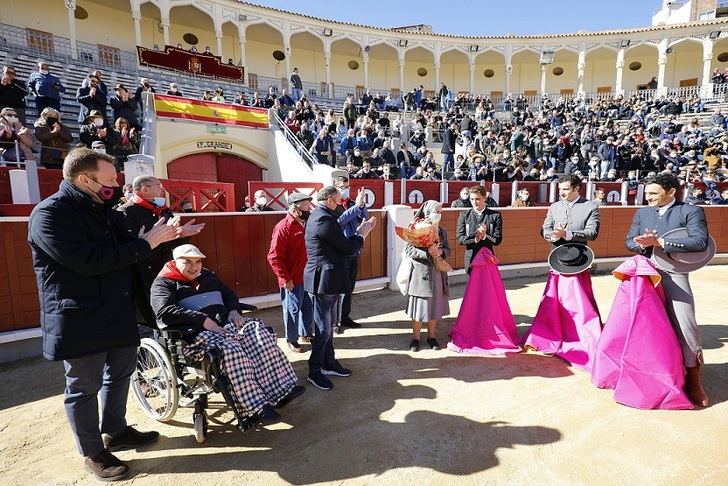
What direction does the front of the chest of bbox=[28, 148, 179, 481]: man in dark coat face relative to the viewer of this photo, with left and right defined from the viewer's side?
facing to the right of the viewer

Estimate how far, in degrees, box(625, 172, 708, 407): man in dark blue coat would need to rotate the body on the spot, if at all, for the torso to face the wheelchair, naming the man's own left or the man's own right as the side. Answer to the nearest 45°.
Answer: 0° — they already face it

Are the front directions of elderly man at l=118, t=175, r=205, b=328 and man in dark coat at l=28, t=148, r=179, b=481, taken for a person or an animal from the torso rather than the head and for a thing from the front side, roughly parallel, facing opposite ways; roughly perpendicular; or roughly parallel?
roughly parallel

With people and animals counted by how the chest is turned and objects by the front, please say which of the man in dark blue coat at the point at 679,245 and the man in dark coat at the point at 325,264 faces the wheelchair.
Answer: the man in dark blue coat

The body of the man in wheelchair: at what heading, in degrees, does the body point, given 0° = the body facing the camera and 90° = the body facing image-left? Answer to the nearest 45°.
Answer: approximately 315°

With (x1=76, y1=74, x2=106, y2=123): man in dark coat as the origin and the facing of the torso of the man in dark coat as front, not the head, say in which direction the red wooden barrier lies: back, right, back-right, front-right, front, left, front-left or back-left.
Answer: front

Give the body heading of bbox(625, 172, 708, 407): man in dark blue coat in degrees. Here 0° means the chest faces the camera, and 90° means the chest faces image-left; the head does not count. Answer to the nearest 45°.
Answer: approximately 45°

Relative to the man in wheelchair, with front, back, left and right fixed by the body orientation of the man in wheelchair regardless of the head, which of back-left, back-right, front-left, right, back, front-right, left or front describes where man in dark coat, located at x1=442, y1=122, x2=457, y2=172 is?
left

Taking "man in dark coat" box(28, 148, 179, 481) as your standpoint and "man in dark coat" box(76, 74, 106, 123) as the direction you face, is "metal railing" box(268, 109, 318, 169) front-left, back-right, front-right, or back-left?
front-right

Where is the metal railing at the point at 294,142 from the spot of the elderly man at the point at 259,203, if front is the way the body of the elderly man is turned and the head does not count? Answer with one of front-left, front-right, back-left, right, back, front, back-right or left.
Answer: back-left

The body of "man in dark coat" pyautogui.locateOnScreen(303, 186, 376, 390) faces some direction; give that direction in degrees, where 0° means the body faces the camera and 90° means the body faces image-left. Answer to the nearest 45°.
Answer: approximately 270°

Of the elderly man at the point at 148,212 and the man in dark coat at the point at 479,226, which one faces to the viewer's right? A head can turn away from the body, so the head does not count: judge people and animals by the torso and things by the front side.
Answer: the elderly man

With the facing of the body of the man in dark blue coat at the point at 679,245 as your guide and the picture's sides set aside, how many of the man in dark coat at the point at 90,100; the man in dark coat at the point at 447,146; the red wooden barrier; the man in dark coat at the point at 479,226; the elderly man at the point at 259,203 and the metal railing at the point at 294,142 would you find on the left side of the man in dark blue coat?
0

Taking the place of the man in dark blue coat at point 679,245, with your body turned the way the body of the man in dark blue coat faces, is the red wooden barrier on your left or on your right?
on your right

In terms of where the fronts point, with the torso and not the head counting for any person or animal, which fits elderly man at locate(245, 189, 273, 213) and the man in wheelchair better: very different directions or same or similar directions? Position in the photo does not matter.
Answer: same or similar directions

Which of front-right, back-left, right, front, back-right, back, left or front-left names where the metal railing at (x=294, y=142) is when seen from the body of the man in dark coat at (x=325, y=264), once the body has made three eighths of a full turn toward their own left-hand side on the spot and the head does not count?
front-right

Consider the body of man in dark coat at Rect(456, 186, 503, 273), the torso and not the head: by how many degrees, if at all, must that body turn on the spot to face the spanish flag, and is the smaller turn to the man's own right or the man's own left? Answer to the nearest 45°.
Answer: approximately 135° to the man's own right

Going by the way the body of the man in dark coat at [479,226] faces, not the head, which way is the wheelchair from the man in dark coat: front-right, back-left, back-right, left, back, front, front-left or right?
front-right

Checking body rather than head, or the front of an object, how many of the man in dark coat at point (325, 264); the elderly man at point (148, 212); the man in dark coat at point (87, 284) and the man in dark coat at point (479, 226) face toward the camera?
1

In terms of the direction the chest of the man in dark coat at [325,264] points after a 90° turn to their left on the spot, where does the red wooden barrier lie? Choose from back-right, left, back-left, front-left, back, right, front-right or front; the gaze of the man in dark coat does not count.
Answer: front

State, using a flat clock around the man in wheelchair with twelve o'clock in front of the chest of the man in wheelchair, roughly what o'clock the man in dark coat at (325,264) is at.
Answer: The man in dark coat is roughly at 10 o'clock from the man in wheelchair.

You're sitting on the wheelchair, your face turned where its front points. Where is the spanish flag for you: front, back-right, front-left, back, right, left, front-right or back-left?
back-left
